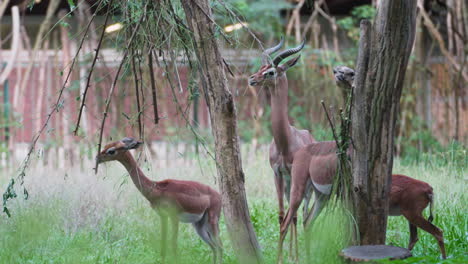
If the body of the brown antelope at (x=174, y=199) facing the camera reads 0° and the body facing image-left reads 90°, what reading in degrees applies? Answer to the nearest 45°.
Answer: approximately 90°

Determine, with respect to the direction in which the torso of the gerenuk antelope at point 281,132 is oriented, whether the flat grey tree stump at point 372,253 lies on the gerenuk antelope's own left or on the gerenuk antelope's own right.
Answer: on the gerenuk antelope's own left

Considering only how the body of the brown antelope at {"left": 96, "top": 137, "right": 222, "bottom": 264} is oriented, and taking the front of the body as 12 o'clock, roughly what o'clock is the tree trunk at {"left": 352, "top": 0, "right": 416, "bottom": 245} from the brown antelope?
The tree trunk is roughly at 7 o'clock from the brown antelope.

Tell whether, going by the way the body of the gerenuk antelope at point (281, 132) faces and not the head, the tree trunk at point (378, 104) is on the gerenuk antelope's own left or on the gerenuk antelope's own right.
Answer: on the gerenuk antelope's own left

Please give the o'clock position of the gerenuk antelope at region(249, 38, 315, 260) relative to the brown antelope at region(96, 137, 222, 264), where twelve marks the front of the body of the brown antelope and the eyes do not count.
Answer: The gerenuk antelope is roughly at 5 o'clock from the brown antelope.

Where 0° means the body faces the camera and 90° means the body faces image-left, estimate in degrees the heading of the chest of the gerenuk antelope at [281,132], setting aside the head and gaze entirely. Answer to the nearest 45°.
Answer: approximately 45°

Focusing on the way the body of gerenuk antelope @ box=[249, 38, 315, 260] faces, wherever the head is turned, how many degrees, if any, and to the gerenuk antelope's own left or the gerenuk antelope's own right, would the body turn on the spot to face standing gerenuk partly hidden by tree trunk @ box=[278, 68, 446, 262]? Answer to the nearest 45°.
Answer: approximately 90° to the gerenuk antelope's own left
